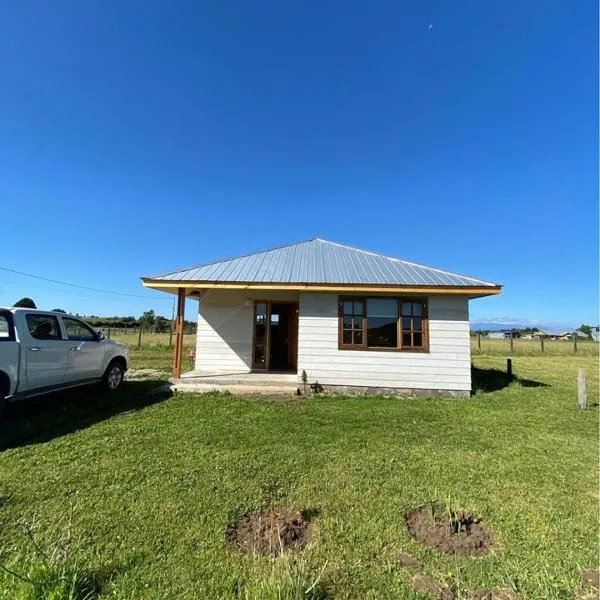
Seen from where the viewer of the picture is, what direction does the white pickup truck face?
facing away from the viewer and to the right of the viewer

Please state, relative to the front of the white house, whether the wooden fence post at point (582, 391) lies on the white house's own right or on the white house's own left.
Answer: on the white house's own left

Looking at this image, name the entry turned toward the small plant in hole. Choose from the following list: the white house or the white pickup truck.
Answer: the white house

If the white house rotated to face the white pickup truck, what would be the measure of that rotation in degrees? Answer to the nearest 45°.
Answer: approximately 45° to its right

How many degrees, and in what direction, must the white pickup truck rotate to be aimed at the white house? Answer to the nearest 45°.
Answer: approximately 45° to its right

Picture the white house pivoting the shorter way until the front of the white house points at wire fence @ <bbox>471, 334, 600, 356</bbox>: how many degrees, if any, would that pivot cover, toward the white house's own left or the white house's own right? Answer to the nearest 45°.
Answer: approximately 135° to the white house's own left

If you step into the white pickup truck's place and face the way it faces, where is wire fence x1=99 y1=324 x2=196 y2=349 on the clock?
The wire fence is roughly at 11 o'clock from the white pickup truck.

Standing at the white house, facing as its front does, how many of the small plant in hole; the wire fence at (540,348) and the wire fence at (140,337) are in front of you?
1

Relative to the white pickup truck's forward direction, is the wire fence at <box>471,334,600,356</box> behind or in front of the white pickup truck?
in front

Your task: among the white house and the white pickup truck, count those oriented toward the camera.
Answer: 1

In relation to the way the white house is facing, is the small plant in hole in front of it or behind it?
in front

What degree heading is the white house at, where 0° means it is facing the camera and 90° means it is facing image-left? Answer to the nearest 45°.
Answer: approximately 0°
